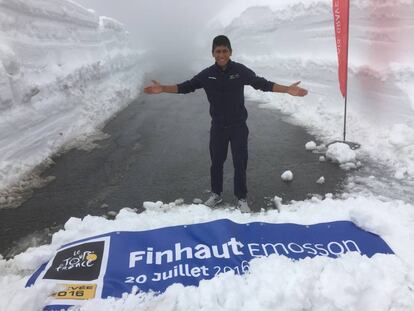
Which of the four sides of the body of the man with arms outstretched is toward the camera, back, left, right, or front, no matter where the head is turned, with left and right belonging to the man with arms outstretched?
front

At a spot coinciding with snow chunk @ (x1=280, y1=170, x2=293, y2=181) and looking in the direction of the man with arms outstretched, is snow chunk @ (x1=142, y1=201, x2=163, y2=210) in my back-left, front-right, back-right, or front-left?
front-right

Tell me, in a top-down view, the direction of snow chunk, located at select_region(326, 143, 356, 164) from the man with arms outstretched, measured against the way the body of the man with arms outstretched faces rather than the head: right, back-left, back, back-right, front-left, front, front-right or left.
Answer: back-left

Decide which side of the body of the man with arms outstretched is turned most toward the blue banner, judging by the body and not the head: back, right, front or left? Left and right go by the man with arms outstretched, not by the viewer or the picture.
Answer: front

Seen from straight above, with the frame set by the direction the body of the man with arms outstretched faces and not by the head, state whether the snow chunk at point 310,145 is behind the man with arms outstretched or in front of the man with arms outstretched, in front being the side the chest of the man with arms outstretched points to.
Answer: behind
